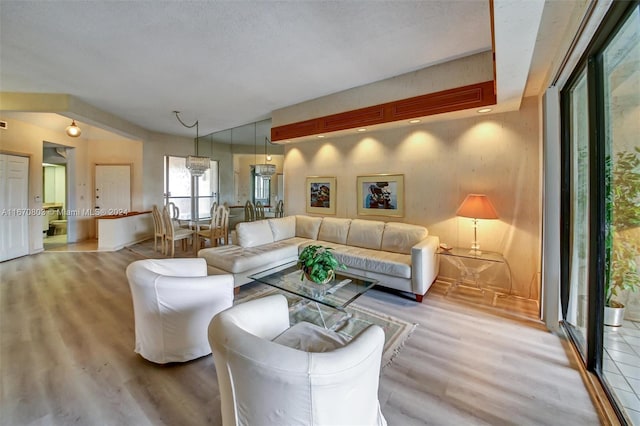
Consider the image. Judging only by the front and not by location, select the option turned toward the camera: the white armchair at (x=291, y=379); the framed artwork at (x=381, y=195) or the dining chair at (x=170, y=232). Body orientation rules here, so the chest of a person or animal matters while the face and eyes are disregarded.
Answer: the framed artwork

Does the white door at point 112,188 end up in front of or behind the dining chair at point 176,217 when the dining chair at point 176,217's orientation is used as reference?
behind

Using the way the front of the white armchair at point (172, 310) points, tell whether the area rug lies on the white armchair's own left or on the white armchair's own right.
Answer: on the white armchair's own right

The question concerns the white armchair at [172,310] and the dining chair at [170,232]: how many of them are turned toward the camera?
0

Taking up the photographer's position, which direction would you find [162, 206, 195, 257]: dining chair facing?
facing away from the viewer and to the right of the viewer

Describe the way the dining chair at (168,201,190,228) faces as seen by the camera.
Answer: facing the viewer and to the right of the viewer

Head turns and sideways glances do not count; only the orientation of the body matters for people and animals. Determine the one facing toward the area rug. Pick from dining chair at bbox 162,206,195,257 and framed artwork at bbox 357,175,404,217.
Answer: the framed artwork

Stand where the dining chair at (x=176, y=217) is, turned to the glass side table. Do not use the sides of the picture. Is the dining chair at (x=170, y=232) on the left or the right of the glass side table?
right

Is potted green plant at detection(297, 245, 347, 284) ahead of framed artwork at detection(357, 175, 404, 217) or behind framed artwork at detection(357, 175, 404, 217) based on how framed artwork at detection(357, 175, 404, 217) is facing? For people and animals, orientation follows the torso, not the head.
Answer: ahead

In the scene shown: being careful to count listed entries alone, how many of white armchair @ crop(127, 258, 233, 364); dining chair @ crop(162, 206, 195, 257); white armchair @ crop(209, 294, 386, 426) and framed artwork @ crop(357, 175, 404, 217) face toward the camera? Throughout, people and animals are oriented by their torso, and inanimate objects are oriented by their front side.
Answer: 1

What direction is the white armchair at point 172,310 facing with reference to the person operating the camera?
facing away from the viewer and to the right of the viewer

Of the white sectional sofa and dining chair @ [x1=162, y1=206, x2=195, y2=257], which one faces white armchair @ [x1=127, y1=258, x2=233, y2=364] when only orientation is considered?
the white sectional sofa

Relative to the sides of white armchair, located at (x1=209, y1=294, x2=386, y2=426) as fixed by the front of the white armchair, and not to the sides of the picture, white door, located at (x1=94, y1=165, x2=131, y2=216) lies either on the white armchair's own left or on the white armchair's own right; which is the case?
on the white armchair's own left

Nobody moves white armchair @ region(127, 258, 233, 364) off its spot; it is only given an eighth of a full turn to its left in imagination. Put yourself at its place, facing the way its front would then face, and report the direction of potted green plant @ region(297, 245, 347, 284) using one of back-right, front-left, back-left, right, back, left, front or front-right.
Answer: right

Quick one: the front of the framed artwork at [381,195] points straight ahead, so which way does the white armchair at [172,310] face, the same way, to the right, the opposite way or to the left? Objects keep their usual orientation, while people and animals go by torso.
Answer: the opposite way

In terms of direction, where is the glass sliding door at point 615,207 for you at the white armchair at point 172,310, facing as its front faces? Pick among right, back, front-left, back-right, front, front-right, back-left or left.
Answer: right

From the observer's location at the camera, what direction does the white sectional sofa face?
facing the viewer and to the left of the viewer

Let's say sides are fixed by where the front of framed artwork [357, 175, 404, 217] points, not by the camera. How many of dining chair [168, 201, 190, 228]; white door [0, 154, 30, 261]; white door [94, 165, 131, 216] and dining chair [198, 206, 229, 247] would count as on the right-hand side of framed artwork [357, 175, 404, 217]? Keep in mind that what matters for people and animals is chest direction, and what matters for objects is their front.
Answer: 4

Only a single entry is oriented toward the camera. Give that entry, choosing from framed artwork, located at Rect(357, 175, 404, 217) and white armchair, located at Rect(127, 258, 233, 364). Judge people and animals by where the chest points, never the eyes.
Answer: the framed artwork

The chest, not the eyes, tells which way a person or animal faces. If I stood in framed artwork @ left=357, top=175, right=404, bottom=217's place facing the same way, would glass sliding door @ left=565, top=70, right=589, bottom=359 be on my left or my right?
on my left

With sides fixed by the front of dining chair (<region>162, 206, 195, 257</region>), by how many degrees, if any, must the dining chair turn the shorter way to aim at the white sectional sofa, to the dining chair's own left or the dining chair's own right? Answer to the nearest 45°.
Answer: approximately 90° to the dining chair's own right
